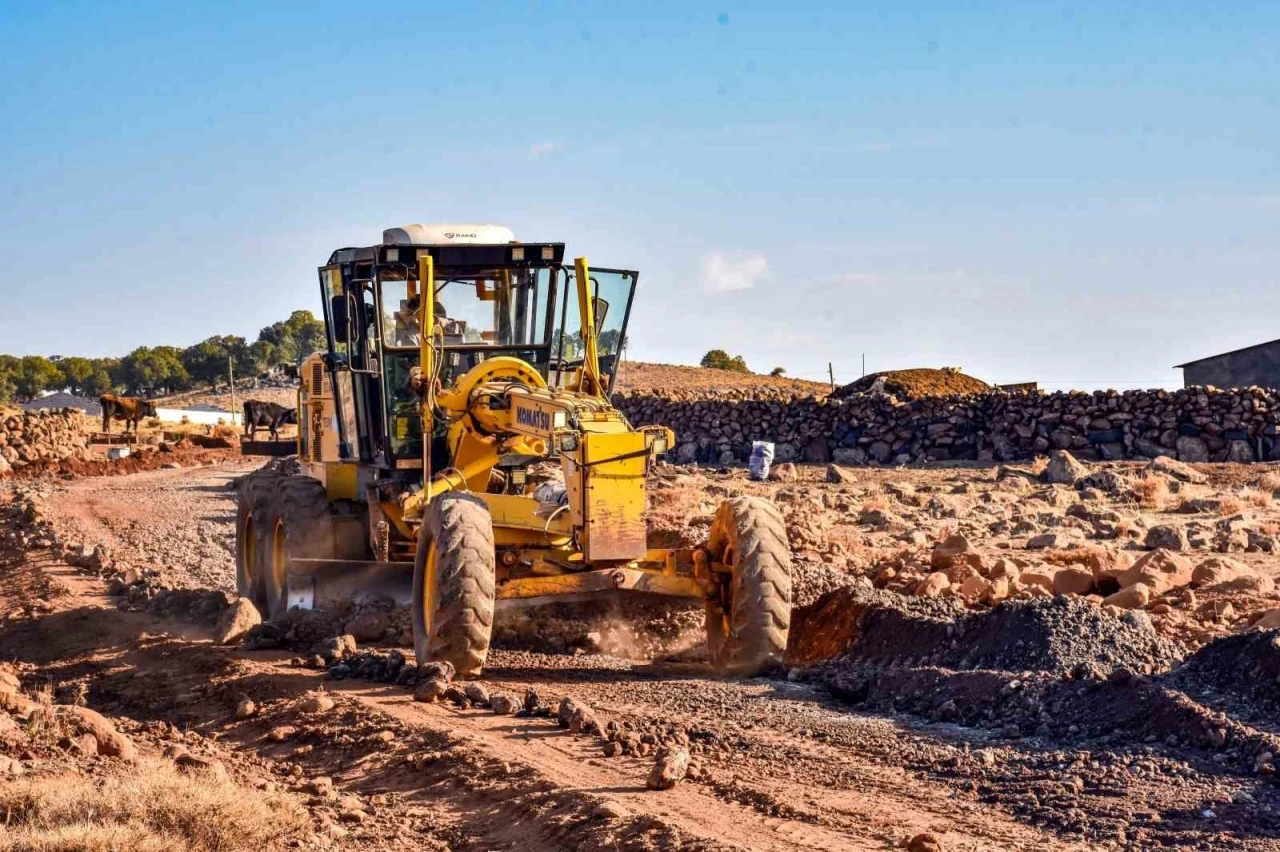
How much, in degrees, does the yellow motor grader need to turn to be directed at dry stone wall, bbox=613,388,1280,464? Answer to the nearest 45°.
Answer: approximately 90° to its left

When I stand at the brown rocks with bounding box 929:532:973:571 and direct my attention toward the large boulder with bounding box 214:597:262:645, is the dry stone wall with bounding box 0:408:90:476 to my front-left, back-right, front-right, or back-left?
front-right

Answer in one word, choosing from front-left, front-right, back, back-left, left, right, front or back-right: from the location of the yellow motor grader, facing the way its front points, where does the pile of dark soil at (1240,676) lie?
front

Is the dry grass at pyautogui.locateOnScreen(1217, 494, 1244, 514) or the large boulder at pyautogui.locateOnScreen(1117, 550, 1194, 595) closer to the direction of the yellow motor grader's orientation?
the large boulder

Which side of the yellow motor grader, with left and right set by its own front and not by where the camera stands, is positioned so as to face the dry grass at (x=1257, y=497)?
left

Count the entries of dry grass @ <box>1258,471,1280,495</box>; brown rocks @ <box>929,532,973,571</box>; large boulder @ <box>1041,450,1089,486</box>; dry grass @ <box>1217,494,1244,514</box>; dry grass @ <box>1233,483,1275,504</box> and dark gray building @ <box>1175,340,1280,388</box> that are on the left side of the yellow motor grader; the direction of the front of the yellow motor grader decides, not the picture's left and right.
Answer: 6

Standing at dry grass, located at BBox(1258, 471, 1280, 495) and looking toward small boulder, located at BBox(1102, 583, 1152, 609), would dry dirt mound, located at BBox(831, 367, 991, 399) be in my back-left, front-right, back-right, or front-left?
back-right

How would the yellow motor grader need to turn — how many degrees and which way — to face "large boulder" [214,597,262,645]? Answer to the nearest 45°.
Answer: approximately 135° to its right

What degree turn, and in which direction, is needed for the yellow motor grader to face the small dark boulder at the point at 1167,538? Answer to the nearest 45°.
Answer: approximately 90° to its left

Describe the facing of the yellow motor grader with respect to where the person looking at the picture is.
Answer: facing the viewer and to the right of the viewer

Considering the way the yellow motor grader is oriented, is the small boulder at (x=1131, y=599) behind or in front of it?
in front

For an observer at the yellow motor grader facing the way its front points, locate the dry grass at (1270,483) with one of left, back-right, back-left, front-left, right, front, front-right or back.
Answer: left

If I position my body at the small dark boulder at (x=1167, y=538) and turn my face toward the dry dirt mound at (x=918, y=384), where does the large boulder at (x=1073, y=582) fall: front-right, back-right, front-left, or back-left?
back-left

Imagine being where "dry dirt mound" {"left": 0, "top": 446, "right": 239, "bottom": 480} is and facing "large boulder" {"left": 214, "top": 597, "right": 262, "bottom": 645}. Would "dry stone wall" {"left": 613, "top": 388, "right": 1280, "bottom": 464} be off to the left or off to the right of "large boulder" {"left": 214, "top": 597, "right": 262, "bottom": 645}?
left

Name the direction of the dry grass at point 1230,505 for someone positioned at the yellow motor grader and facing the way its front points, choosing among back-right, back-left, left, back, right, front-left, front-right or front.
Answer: left

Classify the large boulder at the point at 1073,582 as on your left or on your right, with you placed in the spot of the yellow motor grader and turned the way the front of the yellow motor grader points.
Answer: on your left

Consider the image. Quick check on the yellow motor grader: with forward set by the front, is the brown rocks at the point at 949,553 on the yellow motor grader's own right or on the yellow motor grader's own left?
on the yellow motor grader's own left
